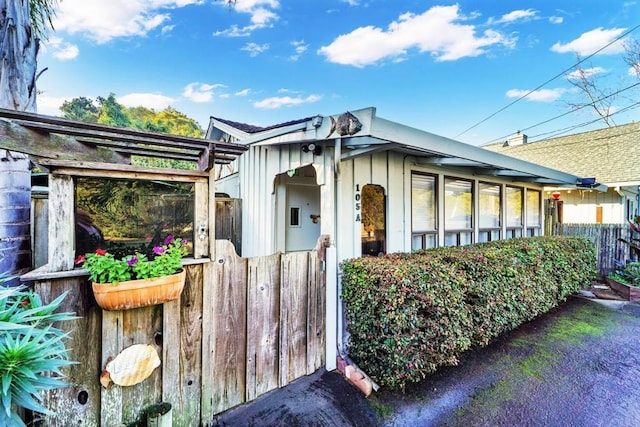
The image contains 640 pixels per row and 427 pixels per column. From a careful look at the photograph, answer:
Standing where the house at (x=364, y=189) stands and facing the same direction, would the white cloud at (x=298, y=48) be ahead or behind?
behind

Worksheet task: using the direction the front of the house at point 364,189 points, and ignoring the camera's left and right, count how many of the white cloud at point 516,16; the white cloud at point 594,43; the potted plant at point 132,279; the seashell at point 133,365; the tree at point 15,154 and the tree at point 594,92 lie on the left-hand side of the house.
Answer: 3

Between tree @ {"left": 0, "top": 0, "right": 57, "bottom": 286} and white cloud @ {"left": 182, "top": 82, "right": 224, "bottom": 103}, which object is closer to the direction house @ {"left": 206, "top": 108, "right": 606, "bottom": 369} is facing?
the tree

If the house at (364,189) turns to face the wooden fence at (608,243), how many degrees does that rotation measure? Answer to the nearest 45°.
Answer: approximately 90° to its left

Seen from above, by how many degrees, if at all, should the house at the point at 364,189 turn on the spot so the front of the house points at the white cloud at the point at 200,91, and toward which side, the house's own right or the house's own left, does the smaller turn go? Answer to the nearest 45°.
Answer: approximately 180°

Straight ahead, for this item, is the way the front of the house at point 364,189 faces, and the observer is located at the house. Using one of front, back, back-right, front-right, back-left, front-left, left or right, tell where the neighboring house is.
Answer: left

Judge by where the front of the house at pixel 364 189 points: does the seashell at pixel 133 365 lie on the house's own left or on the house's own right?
on the house's own right

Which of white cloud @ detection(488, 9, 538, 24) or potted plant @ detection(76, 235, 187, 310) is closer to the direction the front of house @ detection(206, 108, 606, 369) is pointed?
the potted plant

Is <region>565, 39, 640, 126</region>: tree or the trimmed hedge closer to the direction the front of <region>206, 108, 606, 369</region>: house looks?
the trimmed hedge

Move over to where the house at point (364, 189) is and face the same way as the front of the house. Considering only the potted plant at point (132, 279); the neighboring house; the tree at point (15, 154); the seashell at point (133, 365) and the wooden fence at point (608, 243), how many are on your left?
2
